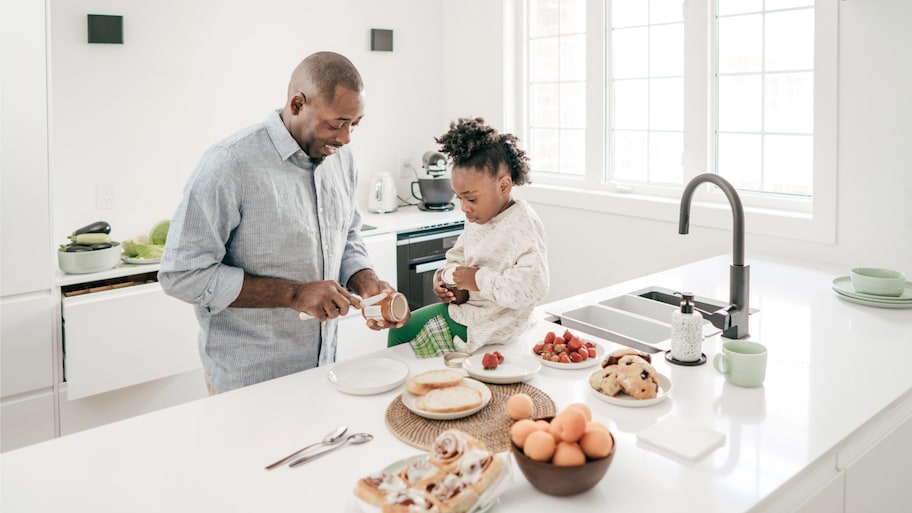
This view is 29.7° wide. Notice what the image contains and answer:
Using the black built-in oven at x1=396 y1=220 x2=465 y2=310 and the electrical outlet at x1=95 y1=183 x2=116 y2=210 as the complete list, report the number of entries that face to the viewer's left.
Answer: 0

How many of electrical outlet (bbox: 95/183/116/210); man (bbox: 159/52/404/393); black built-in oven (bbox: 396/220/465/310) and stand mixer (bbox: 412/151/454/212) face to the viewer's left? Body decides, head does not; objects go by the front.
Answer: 0

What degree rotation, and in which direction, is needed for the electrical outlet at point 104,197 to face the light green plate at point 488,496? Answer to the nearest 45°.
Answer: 0° — it already faces it

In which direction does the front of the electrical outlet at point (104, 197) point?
toward the camera

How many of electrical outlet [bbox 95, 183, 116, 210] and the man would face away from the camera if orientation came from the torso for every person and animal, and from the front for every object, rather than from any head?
0

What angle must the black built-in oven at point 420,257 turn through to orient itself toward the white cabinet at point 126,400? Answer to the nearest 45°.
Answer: approximately 90° to its right

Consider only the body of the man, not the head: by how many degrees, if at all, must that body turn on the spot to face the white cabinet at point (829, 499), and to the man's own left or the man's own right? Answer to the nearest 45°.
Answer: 0° — they already face it

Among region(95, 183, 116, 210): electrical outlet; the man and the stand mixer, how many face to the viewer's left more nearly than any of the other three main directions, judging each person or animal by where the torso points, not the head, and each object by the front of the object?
0

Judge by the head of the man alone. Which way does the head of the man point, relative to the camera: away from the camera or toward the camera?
toward the camera
